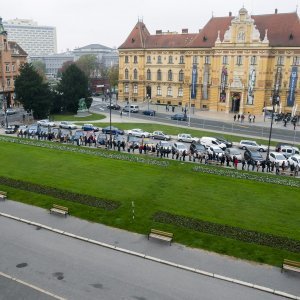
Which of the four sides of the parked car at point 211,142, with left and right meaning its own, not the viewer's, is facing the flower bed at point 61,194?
right

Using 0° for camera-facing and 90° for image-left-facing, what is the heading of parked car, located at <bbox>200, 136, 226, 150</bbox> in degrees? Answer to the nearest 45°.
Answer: approximately 315°

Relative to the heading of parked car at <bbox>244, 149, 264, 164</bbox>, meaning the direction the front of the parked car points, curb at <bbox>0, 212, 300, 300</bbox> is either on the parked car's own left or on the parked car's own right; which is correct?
on the parked car's own right

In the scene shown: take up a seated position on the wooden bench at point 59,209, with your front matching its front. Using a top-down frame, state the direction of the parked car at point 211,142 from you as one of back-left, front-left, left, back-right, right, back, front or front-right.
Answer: back

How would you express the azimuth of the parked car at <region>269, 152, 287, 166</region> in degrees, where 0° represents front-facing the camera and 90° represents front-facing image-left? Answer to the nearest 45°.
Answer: approximately 315°

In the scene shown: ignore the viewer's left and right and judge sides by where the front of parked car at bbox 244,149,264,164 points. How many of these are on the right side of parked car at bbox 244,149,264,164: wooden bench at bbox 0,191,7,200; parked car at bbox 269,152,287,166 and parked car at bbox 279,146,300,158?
1

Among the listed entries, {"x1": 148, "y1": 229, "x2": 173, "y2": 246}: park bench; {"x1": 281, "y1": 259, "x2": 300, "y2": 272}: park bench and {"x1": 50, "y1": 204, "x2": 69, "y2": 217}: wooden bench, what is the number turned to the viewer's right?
0

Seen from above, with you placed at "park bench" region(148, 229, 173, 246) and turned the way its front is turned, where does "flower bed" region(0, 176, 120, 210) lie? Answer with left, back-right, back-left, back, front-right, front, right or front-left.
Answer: right

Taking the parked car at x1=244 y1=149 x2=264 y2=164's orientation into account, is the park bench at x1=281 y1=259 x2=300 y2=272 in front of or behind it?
in front

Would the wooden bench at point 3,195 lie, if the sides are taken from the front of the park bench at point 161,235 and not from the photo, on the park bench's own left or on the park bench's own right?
on the park bench's own right

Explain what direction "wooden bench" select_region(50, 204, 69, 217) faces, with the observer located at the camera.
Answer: facing the viewer and to the left of the viewer

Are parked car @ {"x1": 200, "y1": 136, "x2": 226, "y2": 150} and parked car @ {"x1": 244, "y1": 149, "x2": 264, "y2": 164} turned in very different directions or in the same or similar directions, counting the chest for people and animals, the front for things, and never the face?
same or similar directions

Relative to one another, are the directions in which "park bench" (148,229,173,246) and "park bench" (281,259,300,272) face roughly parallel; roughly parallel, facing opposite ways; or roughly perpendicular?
roughly parallel
